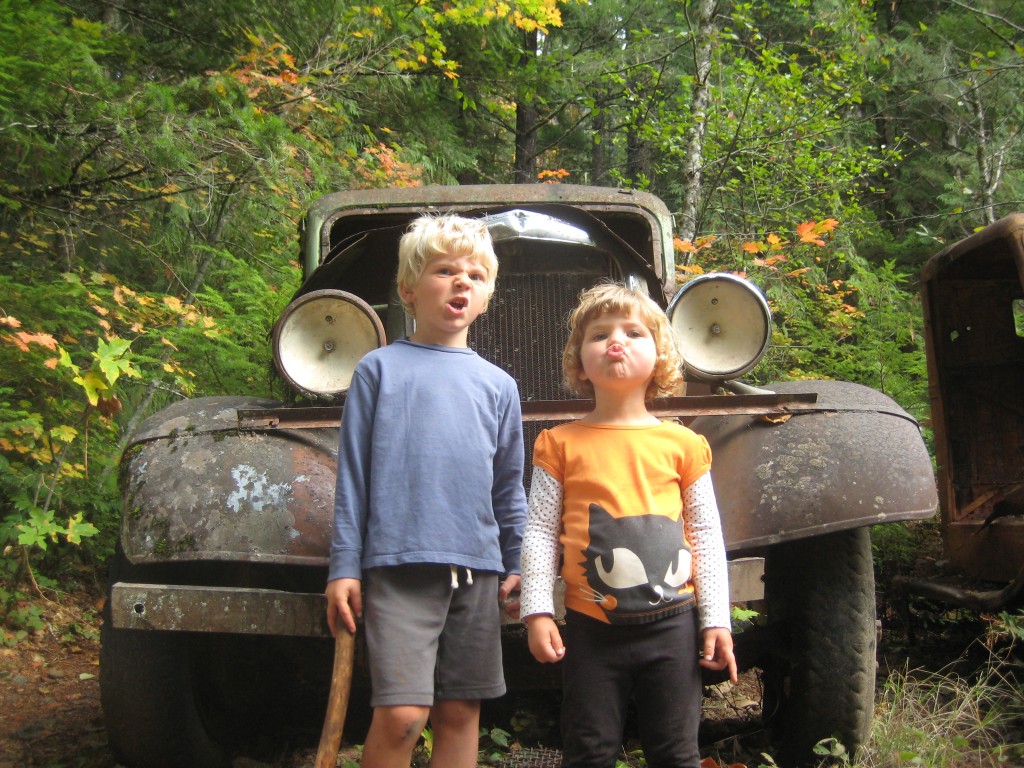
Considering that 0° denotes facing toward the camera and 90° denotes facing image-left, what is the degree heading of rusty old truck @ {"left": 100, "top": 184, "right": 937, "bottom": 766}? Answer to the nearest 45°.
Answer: approximately 0°

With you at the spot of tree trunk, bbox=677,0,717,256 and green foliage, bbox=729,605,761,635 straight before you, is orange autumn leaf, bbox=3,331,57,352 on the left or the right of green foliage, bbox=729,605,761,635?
right

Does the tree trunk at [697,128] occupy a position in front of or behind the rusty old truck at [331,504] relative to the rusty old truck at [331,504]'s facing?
behind

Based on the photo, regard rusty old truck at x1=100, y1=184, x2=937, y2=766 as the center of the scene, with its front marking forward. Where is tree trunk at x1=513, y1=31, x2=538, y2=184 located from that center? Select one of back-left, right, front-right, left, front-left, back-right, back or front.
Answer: back

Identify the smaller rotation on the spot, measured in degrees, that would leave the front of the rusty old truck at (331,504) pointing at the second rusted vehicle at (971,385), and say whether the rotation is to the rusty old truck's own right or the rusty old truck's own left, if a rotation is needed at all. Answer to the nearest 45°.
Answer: approximately 135° to the rusty old truck's own left
